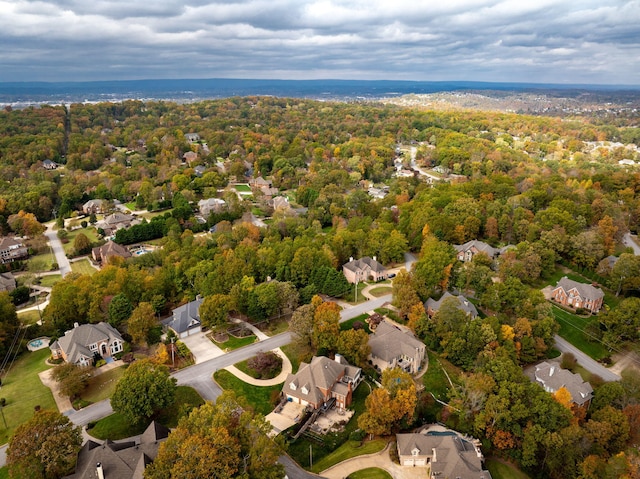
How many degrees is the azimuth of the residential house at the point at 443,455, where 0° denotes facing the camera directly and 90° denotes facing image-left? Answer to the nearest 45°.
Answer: approximately 0°

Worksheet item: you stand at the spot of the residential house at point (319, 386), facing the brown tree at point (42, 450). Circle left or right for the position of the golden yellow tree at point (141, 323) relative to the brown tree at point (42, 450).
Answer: right

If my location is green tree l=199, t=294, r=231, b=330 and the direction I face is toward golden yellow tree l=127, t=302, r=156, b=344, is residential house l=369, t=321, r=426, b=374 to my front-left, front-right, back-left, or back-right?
back-left

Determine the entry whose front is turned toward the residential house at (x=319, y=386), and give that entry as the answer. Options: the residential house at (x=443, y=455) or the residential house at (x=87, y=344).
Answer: the residential house at (x=87, y=344)
